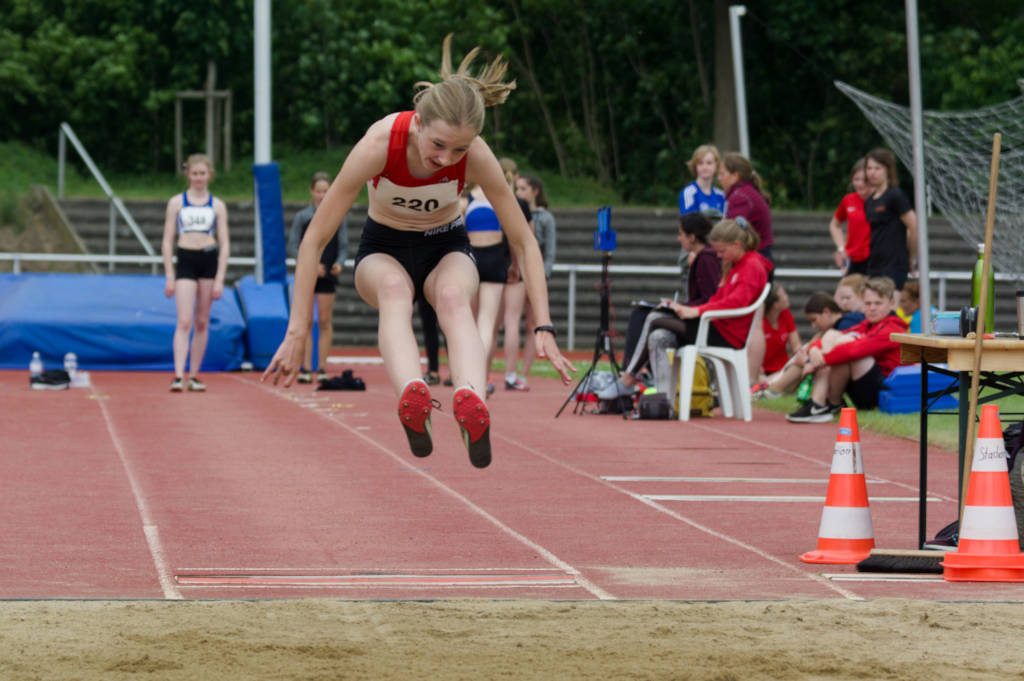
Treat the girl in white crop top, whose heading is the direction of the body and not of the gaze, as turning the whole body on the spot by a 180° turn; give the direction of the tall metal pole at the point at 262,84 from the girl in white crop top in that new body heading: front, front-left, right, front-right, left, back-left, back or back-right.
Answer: front

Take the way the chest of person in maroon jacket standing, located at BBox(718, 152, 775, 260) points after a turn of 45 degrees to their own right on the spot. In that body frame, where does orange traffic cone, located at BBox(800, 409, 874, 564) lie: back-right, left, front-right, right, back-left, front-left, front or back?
back-left

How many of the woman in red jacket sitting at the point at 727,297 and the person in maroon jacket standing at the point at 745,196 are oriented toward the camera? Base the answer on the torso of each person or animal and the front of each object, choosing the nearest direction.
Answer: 0

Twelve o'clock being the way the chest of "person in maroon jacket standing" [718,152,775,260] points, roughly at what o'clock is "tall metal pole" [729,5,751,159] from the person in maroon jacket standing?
The tall metal pole is roughly at 3 o'clock from the person in maroon jacket standing.

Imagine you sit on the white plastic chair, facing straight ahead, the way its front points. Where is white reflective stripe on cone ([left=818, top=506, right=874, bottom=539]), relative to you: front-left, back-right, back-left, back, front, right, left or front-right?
left

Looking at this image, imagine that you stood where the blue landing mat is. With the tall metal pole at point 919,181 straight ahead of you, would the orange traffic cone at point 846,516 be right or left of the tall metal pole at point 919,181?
right

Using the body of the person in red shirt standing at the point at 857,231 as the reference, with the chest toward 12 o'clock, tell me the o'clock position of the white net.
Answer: The white net is roughly at 8 o'clock from the person in red shirt standing.

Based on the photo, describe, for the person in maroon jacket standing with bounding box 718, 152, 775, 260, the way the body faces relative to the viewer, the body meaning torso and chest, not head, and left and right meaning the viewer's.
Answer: facing to the left of the viewer

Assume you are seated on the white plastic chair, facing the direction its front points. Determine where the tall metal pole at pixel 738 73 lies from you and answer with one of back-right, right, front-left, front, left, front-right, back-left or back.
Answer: right

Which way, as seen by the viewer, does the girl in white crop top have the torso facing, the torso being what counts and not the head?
toward the camera

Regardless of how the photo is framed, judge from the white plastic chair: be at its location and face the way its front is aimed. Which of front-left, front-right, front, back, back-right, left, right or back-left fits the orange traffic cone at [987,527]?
left

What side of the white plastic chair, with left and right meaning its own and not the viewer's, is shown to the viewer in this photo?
left

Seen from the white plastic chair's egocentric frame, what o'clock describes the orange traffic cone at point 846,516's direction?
The orange traffic cone is roughly at 9 o'clock from the white plastic chair.

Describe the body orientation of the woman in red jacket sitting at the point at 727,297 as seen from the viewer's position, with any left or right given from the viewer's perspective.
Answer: facing to the left of the viewer

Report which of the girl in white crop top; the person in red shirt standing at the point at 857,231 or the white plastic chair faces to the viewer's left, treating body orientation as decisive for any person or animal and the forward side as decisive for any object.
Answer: the white plastic chair

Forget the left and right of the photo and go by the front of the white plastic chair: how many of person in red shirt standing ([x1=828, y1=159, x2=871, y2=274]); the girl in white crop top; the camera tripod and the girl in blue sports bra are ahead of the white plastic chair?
3
